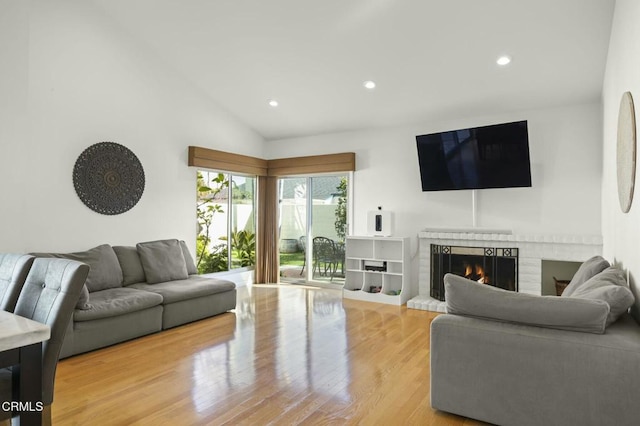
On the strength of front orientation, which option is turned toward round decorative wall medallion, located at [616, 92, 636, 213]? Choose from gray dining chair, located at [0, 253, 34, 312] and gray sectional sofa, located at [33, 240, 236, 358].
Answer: the gray sectional sofa

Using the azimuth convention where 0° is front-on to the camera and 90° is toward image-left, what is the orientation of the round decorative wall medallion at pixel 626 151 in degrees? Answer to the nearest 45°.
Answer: approximately 90°

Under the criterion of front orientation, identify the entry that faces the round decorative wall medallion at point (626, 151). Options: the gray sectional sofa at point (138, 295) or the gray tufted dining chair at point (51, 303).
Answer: the gray sectional sofa

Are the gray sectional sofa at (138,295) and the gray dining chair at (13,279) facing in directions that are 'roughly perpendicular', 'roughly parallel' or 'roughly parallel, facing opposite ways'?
roughly perpendicular

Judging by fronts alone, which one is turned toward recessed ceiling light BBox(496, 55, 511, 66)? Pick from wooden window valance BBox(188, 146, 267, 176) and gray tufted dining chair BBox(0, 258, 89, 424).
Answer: the wooden window valance

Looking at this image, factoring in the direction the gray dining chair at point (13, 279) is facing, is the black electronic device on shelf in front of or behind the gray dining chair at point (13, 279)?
behind

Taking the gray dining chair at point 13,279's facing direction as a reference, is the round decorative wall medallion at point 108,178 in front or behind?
behind

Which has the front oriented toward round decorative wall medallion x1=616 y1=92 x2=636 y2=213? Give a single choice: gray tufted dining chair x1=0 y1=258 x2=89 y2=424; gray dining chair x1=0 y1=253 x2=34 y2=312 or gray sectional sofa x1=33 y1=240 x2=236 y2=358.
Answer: the gray sectional sofa

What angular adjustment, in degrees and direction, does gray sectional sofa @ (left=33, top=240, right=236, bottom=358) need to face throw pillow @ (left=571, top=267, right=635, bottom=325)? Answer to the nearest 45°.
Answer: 0° — it already faces it

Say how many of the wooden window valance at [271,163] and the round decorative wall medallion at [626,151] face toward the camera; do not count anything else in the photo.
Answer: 1

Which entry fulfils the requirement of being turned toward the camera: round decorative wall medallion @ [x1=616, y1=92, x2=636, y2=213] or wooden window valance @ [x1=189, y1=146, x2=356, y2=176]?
the wooden window valance

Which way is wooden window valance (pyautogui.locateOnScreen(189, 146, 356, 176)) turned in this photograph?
toward the camera
